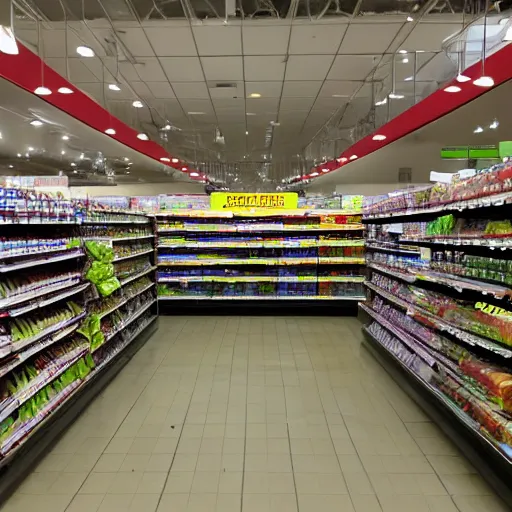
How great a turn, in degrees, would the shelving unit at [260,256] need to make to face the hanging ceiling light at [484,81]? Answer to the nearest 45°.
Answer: approximately 45° to its left

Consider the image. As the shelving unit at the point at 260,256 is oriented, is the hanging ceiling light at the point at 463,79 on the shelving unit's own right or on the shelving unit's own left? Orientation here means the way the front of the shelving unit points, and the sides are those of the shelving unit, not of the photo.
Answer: on the shelving unit's own left

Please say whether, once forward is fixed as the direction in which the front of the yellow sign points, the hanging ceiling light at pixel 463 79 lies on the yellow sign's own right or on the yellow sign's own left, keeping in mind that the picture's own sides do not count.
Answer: on the yellow sign's own left

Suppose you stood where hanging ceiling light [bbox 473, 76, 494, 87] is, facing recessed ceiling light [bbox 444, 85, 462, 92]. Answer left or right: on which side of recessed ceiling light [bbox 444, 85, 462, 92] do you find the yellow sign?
left

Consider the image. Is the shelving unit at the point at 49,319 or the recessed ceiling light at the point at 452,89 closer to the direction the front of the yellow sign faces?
the shelving unit

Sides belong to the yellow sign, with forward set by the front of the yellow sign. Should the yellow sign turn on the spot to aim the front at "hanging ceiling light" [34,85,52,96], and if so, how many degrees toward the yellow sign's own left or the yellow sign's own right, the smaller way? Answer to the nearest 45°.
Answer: approximately 45° to the yellow sign's own right

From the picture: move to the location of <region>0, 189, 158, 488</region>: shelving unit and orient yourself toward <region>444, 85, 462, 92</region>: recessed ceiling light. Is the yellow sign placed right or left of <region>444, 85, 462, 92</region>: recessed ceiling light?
left

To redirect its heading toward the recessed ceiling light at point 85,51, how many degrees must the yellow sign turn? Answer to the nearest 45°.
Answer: approximately 45° to its right

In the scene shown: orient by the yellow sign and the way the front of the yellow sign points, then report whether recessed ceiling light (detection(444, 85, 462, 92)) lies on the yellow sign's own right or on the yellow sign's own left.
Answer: on the yellow sign's own left

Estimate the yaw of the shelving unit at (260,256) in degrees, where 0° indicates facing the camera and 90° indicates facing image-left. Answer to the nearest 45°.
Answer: approximately 0°
